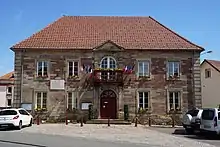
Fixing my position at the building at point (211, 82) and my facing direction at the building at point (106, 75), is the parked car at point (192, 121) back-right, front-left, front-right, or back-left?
front-left

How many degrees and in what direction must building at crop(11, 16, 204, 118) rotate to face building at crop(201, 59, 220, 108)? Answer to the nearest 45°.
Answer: approximately 135° to its left

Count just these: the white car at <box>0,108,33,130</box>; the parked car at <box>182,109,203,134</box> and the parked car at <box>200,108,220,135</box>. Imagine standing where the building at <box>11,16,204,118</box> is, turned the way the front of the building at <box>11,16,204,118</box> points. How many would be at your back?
0

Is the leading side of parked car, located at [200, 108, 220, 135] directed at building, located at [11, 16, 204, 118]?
no

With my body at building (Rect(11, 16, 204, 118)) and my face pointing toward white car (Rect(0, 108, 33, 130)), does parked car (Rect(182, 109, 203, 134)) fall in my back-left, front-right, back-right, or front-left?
front-left

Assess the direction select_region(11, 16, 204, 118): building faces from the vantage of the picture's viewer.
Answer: facing the viewer

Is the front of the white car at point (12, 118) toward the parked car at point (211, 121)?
no

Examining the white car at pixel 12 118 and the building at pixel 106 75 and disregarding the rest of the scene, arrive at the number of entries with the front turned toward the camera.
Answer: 1

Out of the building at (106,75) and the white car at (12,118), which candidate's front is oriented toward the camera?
the building

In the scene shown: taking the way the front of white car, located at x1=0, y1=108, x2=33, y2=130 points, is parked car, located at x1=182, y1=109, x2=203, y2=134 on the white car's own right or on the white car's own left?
on the white car's own right
